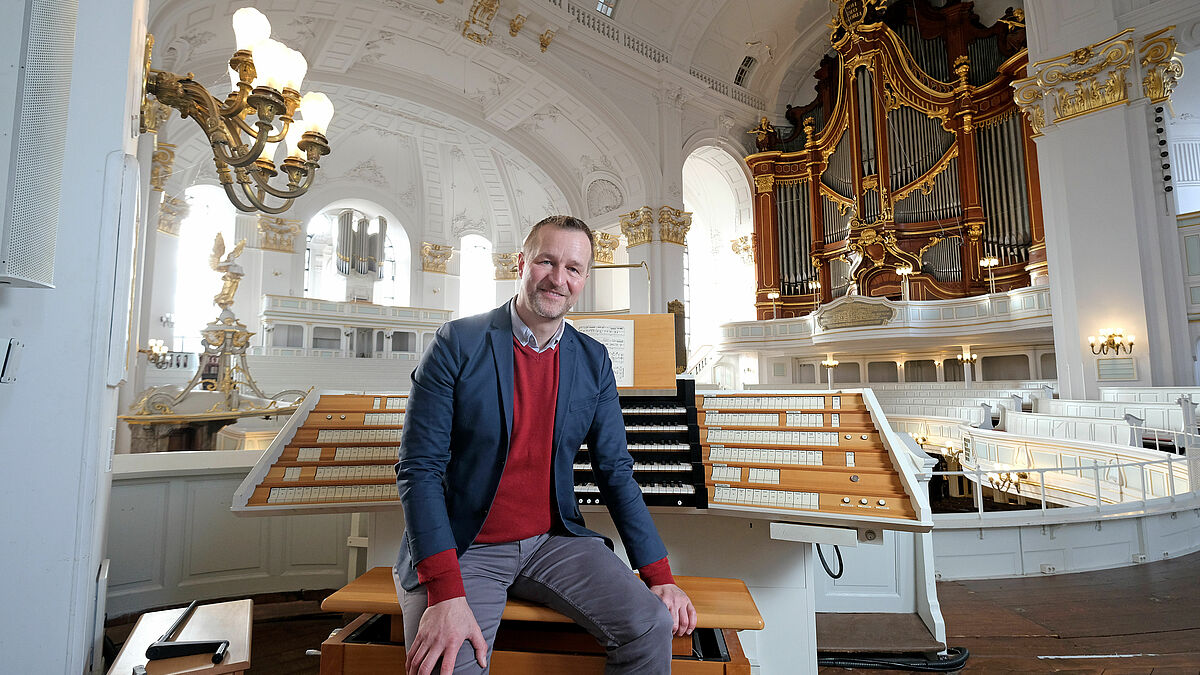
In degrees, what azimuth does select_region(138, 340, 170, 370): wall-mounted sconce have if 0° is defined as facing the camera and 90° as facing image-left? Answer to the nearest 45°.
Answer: approximately 315°

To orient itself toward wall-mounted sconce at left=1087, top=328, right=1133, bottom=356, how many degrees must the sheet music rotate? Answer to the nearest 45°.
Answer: approximately 135° to its left
